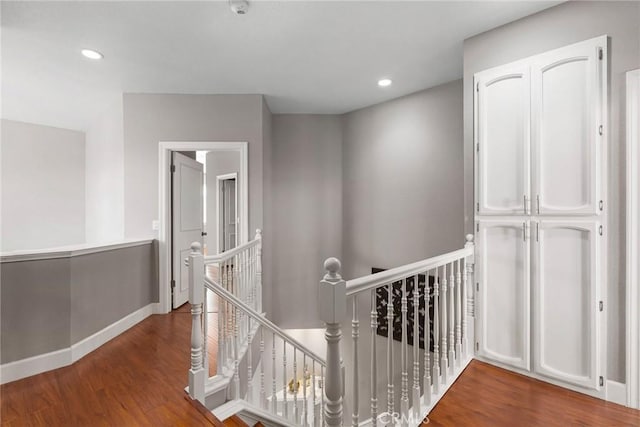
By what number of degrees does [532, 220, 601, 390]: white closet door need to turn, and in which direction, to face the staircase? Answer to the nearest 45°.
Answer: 0° — it already faces it

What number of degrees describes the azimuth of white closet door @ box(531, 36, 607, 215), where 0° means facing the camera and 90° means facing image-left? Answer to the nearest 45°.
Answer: approximately 45°

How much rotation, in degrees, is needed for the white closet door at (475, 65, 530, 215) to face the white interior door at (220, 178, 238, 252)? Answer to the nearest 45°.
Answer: approximately 90° to its right

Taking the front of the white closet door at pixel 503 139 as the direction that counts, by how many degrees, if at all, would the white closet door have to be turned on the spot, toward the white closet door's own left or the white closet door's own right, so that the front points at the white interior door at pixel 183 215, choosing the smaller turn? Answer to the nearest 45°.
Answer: approximately 45° to the white closet door's own right

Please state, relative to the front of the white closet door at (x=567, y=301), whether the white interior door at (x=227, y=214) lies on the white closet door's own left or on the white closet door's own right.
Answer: on the white closet door's own right

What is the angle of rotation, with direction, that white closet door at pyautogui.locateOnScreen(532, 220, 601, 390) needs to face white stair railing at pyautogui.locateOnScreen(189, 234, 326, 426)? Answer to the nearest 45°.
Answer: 0° — it already faces it

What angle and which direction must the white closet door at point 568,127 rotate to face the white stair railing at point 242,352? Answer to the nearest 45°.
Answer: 0° — it already faces it
